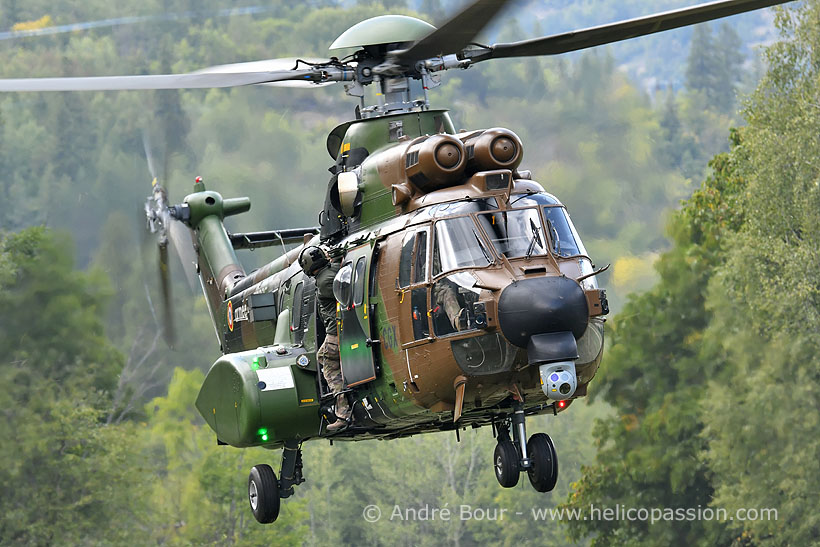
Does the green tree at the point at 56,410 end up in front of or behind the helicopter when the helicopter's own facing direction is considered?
behind

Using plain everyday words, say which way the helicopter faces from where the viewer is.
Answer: facing the viewer and to the right of the viewer

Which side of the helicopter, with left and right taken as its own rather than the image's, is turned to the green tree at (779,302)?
left

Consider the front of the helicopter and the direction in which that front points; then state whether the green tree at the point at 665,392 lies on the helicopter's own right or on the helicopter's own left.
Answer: on the helicopter's own left
